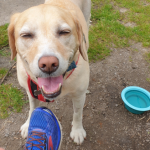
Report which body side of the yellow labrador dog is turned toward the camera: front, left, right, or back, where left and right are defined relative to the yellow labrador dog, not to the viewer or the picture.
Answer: front
